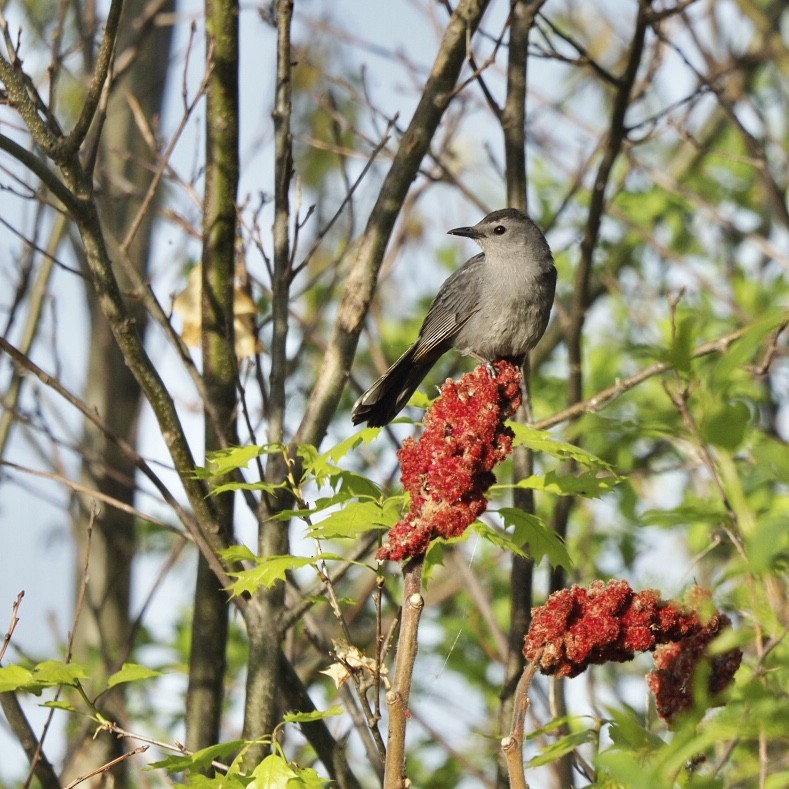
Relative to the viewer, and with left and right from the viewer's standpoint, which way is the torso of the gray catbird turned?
facing the viewer and to the right of the viewer

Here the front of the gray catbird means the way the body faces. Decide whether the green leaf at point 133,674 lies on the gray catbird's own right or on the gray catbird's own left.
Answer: on the gray catbird's own right
